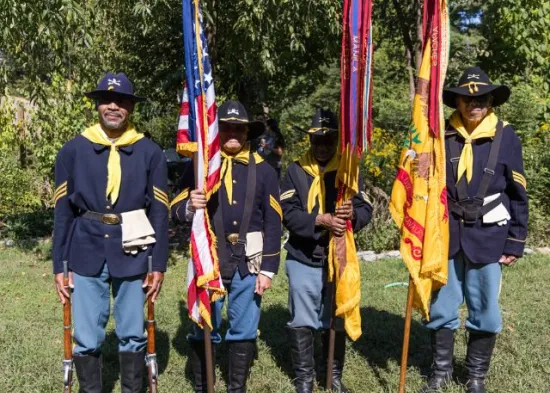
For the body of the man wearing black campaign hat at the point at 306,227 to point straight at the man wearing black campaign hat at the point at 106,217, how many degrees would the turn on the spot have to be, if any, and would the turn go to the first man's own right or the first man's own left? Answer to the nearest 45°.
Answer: approximately 45° to the first man's own right

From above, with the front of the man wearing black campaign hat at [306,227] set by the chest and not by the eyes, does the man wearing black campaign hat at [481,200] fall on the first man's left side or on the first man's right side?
on the first man's left side

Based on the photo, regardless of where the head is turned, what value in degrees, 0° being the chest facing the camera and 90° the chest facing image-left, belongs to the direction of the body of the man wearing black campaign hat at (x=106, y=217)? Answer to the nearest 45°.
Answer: approximately 0°

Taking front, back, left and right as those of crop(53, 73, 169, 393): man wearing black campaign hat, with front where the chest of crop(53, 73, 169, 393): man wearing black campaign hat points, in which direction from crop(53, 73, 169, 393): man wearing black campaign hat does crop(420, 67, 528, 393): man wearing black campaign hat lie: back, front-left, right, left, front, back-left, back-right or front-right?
left

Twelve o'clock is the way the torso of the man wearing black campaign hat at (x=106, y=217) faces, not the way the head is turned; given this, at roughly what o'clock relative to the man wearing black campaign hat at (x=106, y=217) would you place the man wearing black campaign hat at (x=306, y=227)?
the man wearing black campaign hat at (x=306, y=227) is roughly at 9 o'clock from the man wearing black campaign hat at (x=106, y=217).

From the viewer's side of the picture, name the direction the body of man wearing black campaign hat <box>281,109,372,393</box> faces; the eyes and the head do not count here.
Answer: toward the camera

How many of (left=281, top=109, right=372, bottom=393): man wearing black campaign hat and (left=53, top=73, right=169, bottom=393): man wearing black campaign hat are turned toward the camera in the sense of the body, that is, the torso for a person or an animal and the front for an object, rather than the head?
2

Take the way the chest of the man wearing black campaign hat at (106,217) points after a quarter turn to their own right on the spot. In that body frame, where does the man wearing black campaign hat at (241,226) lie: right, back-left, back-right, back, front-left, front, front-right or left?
back
